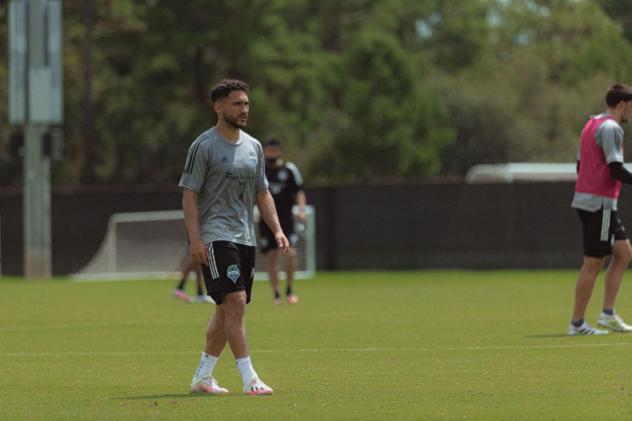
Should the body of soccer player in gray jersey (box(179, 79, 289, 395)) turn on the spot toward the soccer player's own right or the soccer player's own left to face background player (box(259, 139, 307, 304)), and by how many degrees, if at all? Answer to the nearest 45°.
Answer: approximately 135° to the soccer player's own left

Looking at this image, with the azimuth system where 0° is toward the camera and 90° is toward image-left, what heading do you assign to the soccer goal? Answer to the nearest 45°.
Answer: approximately 225°

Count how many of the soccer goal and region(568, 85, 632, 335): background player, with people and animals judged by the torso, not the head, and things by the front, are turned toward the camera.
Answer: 0

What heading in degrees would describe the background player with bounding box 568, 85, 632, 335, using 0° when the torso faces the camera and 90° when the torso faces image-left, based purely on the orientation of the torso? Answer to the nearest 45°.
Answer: approximately 270°

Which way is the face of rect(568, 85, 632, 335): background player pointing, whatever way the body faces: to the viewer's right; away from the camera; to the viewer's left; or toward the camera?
to the viewer's right

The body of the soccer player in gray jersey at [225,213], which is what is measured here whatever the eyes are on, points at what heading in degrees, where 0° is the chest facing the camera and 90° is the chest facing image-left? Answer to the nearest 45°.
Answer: approximately 315°

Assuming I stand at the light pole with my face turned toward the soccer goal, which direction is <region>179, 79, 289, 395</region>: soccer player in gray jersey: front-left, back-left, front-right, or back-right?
front-right

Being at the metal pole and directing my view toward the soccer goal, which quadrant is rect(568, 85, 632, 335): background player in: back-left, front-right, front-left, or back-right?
front-right
